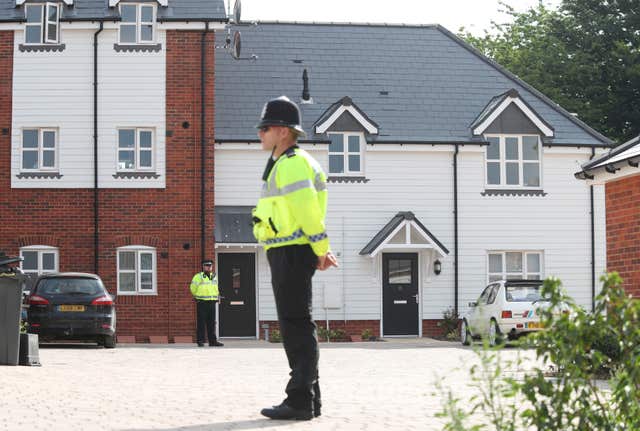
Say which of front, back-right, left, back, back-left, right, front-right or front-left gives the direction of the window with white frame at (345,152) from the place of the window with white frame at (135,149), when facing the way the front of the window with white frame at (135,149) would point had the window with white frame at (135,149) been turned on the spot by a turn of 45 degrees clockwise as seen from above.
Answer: back-left

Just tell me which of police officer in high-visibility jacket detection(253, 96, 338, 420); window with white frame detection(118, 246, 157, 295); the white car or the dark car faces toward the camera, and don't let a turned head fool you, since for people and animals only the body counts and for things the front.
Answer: the window with white frame

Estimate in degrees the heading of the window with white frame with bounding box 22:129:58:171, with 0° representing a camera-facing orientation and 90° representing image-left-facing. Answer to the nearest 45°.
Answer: approximately 0°

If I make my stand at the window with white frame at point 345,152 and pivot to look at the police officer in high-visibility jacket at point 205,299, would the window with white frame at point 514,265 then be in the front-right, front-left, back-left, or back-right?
back-left

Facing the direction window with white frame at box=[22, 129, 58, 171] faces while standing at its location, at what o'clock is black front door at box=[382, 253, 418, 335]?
The black front door is roughly at 9 o'clock from the window with white frame.

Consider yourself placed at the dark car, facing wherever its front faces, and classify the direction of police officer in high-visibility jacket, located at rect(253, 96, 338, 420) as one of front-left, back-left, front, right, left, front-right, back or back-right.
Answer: back

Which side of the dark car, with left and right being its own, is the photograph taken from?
back

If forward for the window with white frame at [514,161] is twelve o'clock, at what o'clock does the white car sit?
The white car is roughly at 12 o'clock from the window with white frame.
